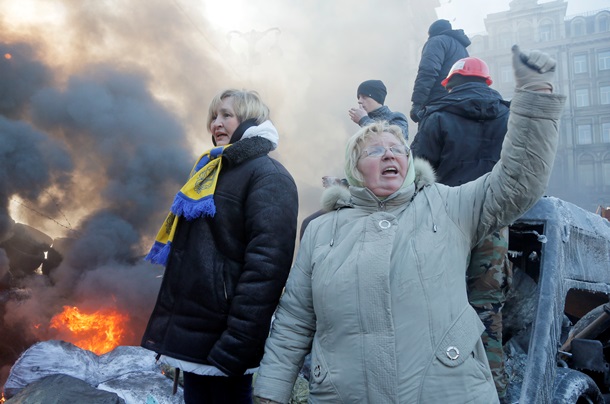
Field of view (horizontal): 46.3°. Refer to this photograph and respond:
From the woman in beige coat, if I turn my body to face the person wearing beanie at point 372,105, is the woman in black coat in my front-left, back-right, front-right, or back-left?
front-left

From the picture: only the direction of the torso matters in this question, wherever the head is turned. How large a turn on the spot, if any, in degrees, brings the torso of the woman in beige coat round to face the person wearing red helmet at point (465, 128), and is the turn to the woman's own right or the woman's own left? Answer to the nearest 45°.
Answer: approximately 180°

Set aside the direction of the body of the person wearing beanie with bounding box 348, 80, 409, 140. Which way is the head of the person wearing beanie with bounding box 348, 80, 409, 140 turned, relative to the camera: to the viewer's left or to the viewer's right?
to the viewer's left

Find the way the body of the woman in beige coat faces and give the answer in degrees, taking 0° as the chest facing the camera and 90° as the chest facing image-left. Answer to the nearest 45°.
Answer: approximately 0°

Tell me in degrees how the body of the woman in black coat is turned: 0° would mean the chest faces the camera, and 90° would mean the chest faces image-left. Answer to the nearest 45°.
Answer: approximately 45°

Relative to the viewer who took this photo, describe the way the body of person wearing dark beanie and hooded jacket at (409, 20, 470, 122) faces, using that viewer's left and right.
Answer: facing away from the viewer and to the left of the viewer

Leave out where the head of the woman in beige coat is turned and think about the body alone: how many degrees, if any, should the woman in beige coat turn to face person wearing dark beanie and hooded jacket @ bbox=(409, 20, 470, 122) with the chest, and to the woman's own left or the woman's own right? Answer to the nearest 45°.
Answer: approximately 180°
